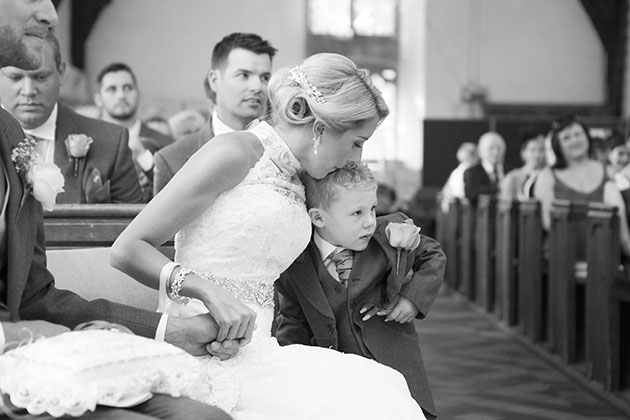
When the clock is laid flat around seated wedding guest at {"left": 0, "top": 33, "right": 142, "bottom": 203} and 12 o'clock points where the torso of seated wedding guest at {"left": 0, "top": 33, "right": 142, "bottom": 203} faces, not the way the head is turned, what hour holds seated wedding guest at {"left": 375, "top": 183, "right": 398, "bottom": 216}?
seated wedding guest at {"left": 375, "top": 183, "right": 398, "bottom": 216} is roughly at 7 o'clock from seated wedding guest at {"left": 0, "top": 33, "right": 142, "bottom": 203}.

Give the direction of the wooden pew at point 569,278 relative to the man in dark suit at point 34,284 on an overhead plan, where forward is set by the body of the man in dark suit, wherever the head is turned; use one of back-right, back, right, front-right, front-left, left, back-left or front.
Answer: left

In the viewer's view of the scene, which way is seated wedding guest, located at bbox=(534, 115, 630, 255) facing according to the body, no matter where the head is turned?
toward the camera

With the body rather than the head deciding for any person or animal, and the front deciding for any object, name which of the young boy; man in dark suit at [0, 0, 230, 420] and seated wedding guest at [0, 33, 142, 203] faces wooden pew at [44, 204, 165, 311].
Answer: the seated wedding guest

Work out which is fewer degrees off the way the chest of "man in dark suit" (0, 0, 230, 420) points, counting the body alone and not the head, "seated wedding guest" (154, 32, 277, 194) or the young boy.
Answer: the young boy

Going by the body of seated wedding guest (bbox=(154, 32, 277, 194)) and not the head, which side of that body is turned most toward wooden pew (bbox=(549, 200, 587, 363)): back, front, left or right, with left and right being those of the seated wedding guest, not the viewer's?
left

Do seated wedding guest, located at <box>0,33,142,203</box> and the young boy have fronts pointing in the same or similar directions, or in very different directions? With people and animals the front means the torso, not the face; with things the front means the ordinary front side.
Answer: same or similar directions

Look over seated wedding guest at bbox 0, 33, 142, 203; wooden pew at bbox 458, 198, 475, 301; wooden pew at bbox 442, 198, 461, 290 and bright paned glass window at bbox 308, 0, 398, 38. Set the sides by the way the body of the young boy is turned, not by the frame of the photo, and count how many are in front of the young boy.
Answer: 0

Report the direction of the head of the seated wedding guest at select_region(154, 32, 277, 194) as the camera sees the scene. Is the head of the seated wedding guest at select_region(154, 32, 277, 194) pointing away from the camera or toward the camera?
toward the camera

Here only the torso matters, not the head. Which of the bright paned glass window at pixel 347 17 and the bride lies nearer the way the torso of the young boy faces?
the bride

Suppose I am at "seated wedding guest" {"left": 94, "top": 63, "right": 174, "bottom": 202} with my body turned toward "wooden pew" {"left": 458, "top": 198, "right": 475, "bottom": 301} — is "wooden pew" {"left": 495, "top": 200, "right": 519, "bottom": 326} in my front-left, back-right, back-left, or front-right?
front-right

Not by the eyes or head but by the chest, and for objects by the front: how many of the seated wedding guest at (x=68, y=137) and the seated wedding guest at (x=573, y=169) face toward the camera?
2

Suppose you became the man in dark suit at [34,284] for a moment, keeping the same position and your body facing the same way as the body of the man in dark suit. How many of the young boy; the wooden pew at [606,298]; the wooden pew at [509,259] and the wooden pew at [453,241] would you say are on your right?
0

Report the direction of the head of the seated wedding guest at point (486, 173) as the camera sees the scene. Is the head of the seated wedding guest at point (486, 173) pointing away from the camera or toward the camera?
toward the camera

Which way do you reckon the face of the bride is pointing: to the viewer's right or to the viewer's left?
to the viewer's right

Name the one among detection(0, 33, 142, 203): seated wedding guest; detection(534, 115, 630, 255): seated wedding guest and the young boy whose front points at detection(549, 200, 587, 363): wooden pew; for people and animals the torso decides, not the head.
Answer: detection(534, 115, 630, 255): seated wedding guest

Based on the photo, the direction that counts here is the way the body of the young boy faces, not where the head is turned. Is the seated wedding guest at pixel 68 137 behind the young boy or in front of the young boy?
behind

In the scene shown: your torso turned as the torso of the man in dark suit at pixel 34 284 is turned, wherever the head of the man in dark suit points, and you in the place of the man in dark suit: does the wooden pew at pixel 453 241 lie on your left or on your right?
on your left
